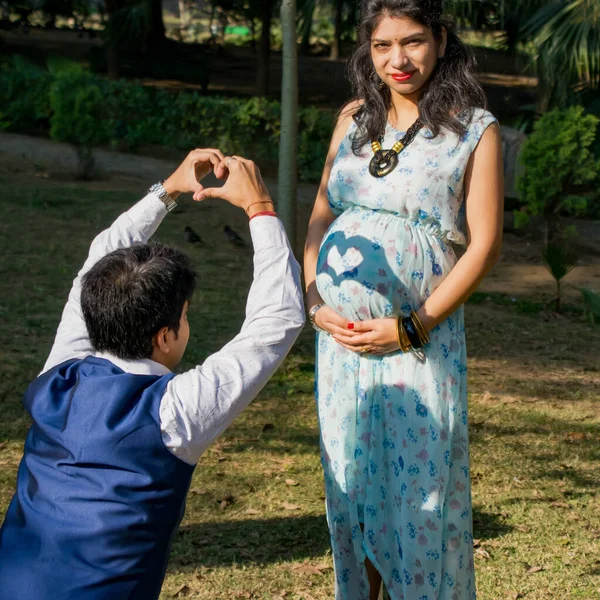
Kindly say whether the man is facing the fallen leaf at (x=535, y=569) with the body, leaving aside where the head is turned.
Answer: yes

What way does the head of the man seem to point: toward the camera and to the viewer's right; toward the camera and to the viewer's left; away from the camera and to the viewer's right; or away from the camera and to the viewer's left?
away from the camera and to the viewer's right

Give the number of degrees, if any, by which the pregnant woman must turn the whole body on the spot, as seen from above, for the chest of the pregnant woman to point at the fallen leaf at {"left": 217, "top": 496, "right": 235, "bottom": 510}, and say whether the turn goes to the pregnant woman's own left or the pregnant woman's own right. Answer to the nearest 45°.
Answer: approximately 90° to the pregnant woman's own right

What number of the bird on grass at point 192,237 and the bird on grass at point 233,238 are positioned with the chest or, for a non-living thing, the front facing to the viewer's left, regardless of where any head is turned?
2

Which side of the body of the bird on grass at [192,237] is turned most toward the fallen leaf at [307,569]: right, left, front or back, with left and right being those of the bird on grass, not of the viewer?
left

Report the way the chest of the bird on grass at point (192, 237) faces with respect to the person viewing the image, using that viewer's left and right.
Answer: facing to the left of the viewer

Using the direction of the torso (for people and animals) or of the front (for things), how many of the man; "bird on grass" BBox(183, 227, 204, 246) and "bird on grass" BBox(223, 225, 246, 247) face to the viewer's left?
2

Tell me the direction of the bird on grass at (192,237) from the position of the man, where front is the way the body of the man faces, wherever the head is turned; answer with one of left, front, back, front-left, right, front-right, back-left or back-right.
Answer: front-left

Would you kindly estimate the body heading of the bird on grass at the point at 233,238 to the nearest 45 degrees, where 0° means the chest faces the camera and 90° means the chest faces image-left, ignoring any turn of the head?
approximately 90°

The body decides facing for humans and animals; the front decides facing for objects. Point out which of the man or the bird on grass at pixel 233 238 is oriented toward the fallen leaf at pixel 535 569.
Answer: the man

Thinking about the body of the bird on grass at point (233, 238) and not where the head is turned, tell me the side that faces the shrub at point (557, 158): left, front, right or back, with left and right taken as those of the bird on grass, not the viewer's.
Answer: back
